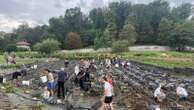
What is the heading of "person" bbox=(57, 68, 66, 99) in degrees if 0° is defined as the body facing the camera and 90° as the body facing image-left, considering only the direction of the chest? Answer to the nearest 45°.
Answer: approximately 180°
